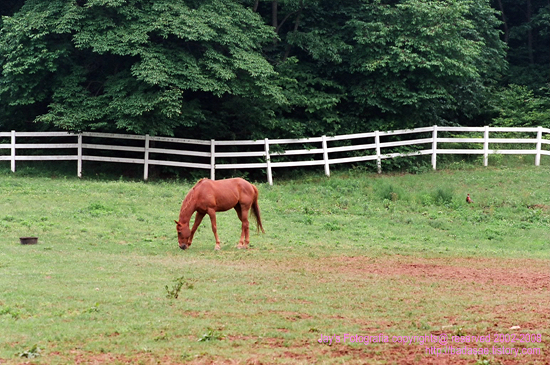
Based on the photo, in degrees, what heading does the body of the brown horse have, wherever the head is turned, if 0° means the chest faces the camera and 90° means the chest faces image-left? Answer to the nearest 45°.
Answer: approximately 90°

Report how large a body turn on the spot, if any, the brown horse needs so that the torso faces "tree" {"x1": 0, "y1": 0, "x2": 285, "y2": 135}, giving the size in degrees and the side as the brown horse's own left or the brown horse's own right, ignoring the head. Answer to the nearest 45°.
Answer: approximately 90° to the brown horse's own right

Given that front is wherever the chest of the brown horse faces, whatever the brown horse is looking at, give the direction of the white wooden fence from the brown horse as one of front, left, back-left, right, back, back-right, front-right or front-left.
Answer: right
